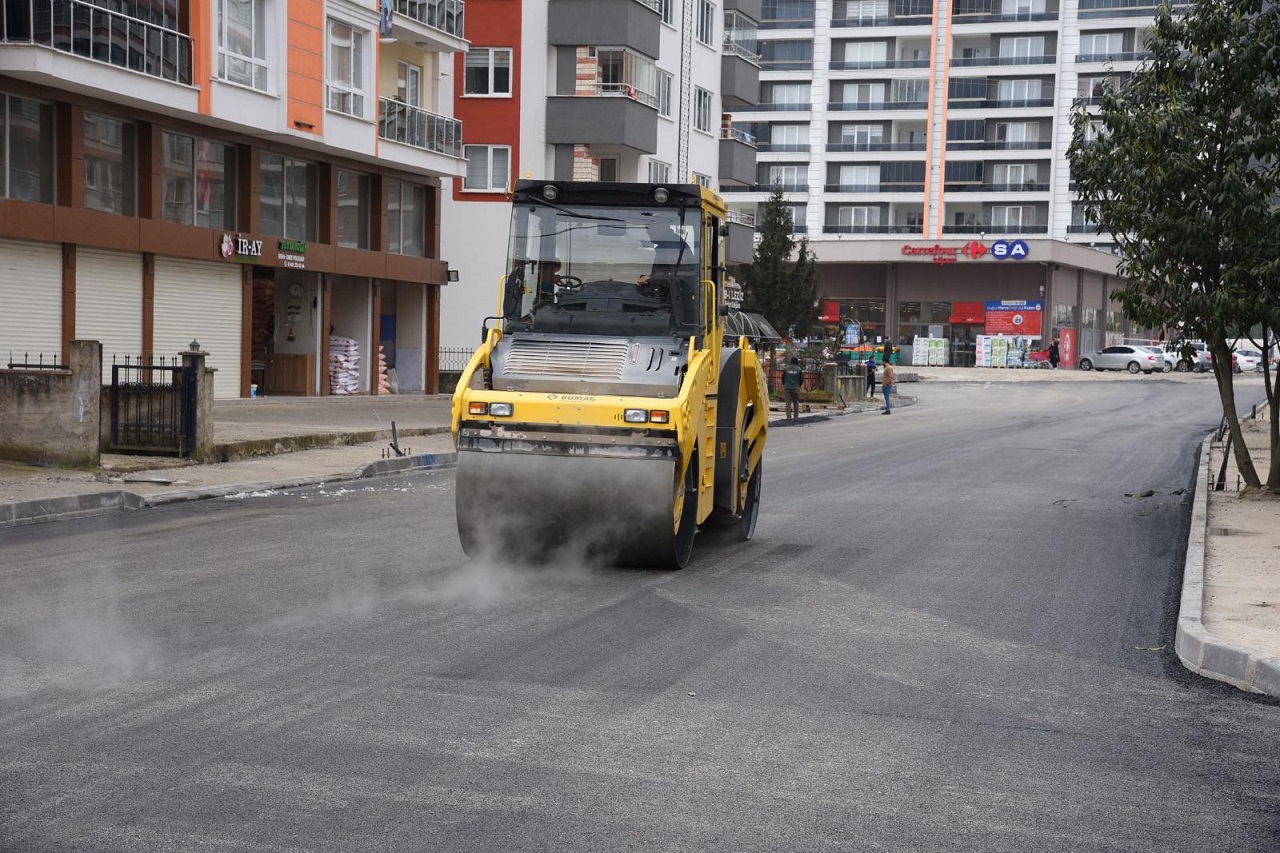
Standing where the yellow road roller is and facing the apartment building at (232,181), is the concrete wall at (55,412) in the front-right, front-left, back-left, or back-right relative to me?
front-left

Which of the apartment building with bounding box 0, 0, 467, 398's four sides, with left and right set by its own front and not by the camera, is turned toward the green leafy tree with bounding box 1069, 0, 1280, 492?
front

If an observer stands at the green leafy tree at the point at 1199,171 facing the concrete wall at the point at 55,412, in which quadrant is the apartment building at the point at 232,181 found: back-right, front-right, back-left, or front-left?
front-right

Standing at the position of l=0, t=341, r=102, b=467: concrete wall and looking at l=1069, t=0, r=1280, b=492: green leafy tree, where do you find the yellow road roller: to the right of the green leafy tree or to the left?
right

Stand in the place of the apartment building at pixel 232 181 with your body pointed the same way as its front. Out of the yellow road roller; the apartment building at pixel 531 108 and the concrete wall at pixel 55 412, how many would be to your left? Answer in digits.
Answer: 1

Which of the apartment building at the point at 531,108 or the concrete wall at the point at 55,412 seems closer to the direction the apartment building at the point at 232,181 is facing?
the concrete wall

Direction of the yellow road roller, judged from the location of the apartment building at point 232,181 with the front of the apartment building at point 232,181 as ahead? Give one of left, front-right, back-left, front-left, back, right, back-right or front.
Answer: front-right

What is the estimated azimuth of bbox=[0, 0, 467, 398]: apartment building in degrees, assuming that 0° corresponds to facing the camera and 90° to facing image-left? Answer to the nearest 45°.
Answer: approximately 315°

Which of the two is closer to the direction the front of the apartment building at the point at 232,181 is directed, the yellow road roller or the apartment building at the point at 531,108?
the yellow road roller

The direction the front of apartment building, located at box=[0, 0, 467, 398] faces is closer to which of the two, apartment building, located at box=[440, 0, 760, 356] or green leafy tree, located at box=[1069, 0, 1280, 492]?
the green leafy tree

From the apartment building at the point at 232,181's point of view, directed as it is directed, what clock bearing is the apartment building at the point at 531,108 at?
the apartment building at the point at 531,108 is roughly at 9 o'clock from the apartment building at the point at 232,181.

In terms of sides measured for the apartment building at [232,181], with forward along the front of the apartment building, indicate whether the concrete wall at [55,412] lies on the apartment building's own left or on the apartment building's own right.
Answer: on the apartment building's own right

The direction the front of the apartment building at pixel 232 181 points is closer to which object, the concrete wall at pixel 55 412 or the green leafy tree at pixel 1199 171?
the green leafy tree
